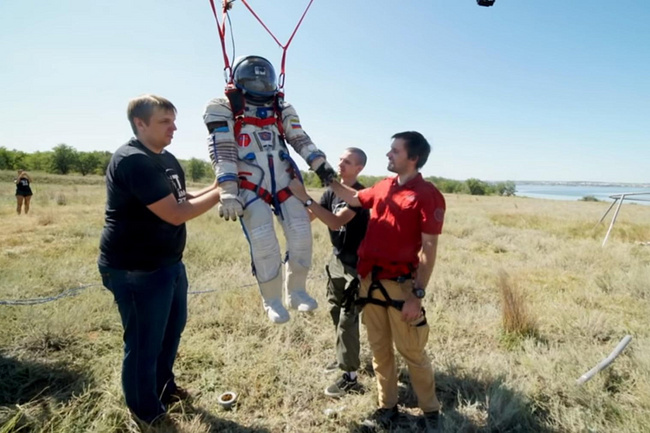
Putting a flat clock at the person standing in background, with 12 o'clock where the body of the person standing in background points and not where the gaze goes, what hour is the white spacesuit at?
The white spacesuit is roughly at 12 o'clock from the person standing in background.

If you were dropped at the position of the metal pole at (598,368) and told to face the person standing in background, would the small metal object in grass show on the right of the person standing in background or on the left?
left

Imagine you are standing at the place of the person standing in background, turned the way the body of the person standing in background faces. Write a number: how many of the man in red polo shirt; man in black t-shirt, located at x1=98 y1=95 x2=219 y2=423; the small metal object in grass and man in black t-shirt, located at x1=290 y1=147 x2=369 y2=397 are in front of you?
4

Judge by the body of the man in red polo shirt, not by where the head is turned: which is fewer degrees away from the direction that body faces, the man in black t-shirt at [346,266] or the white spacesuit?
the white spacesuit

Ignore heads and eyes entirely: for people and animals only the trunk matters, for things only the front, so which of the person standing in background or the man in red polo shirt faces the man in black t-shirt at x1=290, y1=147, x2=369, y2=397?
the person standing in background

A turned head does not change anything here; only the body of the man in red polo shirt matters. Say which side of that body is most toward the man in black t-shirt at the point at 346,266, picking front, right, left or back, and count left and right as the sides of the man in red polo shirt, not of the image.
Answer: right

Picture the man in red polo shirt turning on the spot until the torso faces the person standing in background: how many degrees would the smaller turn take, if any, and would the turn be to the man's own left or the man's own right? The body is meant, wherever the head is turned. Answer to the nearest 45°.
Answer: approximately 90° to the man's own right

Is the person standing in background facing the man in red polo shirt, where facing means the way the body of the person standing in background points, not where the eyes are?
yes

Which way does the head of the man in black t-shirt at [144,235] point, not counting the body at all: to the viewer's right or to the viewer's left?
to the viewer's right

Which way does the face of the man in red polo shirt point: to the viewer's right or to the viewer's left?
to the viewer's left
